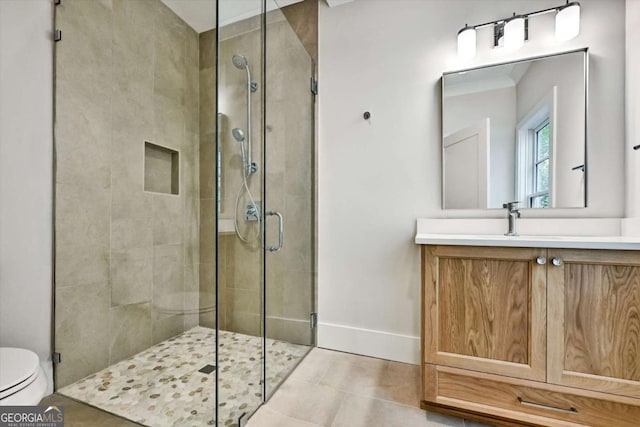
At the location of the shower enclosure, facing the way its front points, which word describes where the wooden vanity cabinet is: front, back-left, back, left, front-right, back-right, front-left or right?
front

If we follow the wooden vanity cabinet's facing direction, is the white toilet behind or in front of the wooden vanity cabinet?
in front

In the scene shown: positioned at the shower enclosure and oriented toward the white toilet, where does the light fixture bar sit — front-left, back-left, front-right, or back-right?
back-left

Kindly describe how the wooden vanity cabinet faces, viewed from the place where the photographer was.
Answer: facing the viewer and to the left of the viewer

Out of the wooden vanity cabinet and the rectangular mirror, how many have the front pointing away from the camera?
0

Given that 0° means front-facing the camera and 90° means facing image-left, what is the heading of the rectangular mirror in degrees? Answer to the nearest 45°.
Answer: approximately 45°

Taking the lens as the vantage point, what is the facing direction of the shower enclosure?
facing the viewer and to the right of the viewer

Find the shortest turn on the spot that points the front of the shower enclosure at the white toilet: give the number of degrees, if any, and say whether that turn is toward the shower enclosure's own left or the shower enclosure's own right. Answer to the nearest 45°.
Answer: approximately 90° to the shower enclosure's own right

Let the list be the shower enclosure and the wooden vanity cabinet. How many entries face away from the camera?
0

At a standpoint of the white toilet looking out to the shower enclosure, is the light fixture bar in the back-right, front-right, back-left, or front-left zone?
front-right

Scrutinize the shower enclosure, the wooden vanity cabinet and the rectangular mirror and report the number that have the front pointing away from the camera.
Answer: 0

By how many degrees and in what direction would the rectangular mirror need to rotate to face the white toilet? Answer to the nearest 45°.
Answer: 0° — it already faces it
